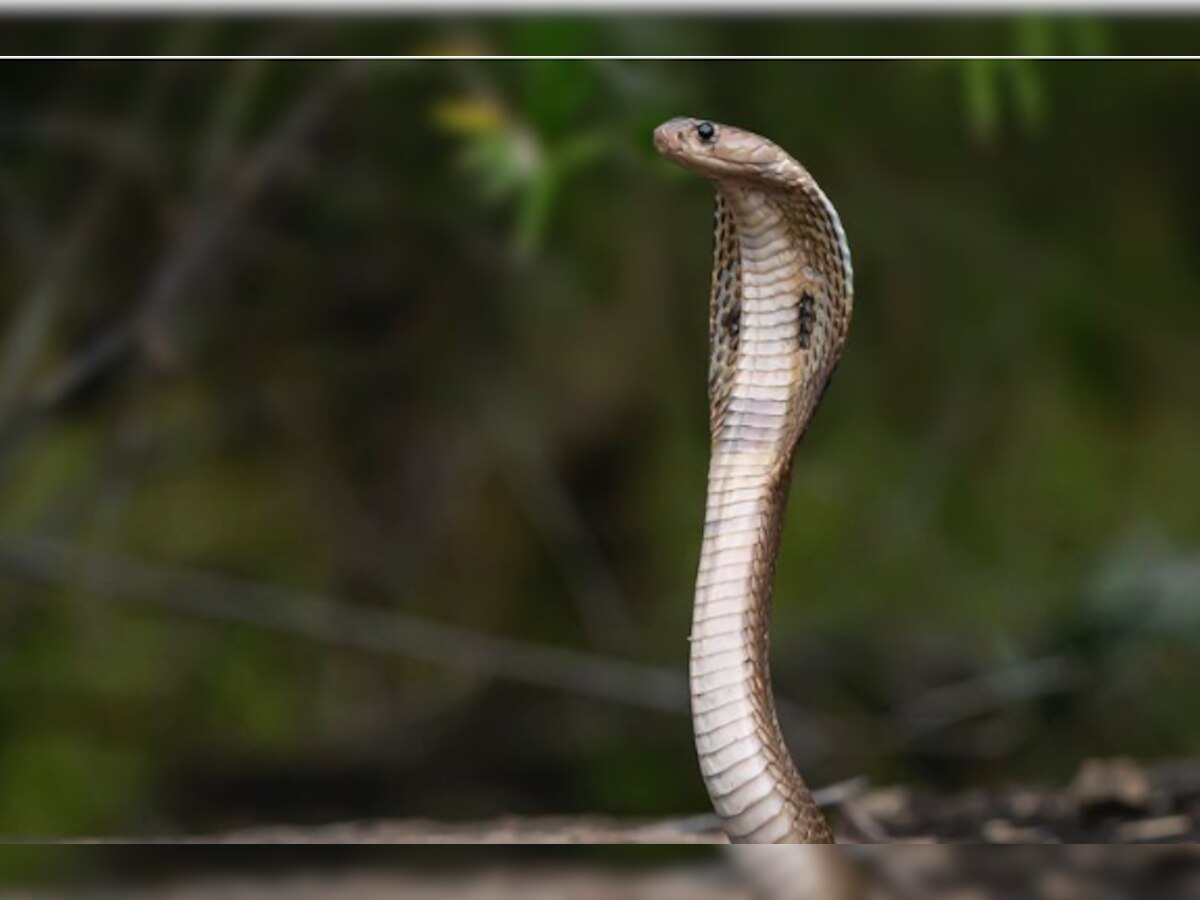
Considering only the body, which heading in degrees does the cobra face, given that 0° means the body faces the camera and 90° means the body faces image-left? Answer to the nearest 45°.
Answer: approximately 45°

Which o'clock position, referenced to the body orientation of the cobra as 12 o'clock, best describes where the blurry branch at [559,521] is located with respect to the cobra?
The blurry branch is roughly at 4 o'clock from the cobra.

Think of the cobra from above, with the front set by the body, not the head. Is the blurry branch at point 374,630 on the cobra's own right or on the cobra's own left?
on the cobra's own right

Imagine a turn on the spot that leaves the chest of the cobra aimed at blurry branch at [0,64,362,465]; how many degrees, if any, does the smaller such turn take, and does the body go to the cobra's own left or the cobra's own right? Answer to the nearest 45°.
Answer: approximately 90° to the cobra's own right

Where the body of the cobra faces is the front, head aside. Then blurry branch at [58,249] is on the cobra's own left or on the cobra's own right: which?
on the cobra's own right
